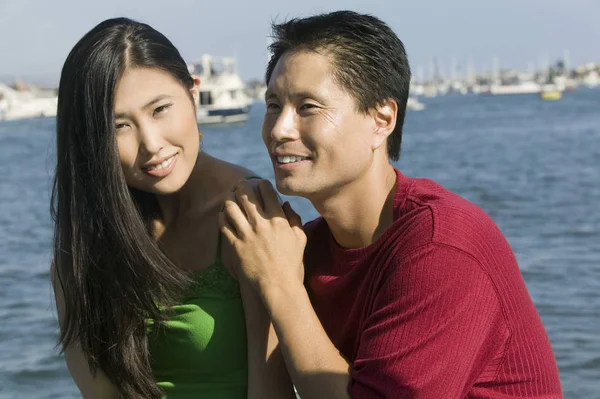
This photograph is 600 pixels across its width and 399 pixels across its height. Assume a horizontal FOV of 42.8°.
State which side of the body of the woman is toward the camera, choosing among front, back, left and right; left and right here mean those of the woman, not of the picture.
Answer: front

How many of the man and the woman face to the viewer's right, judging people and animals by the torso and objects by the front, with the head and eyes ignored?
0

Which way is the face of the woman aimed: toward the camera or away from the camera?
toward the camera

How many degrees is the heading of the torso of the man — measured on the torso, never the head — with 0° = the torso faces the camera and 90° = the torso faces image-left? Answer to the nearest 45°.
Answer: approximately 45°

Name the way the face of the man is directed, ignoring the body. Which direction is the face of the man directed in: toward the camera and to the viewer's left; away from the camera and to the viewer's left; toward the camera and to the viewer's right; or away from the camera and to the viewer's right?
toward the camera and to the viewer's left

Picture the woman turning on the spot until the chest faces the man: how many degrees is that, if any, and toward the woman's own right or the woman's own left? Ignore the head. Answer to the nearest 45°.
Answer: approximately 45° to the woman's own left
